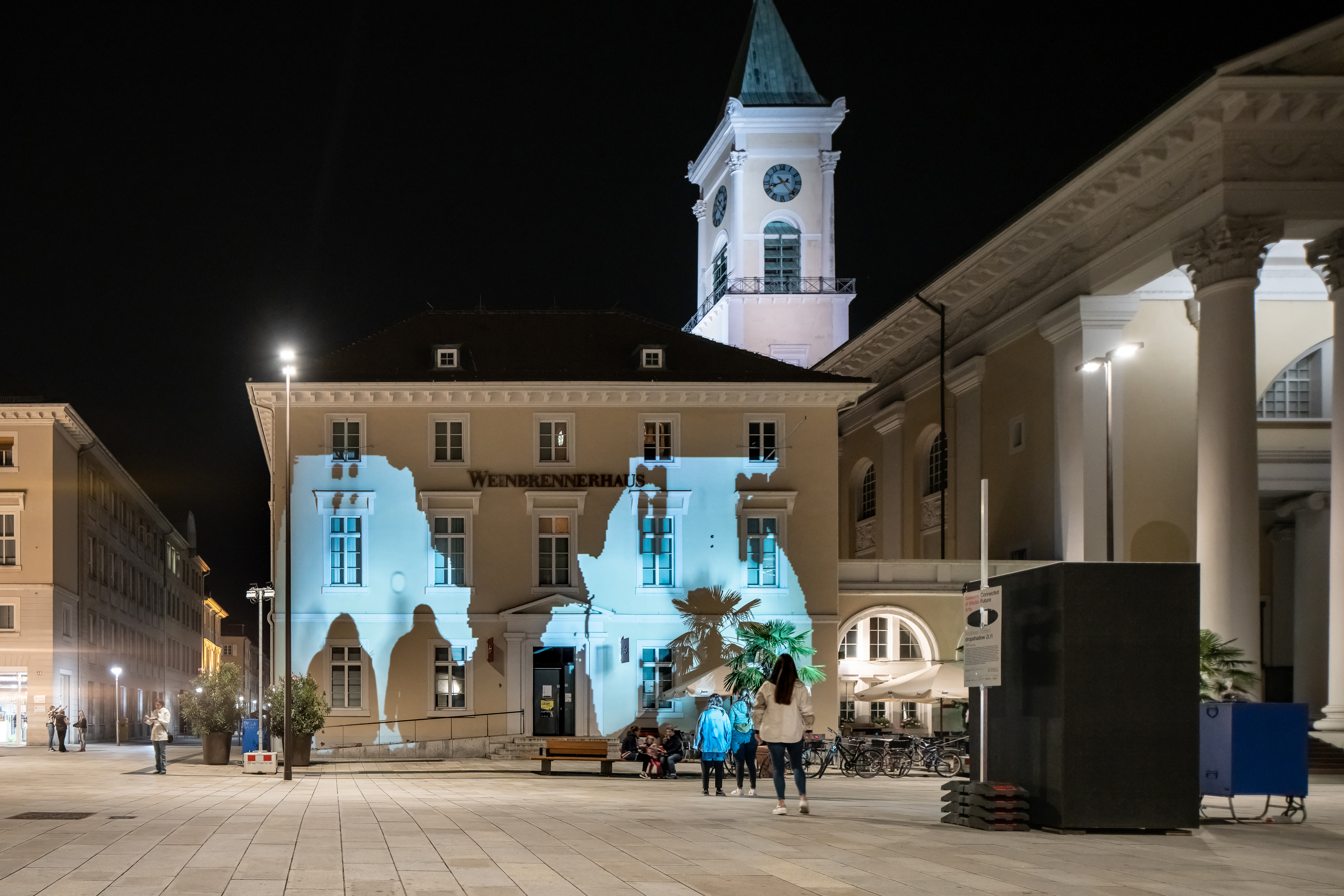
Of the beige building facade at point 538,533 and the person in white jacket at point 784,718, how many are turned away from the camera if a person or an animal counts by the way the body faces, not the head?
1

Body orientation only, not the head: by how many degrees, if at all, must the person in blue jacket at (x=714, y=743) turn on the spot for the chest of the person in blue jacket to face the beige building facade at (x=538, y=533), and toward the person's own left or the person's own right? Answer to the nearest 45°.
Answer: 0° — they already face it

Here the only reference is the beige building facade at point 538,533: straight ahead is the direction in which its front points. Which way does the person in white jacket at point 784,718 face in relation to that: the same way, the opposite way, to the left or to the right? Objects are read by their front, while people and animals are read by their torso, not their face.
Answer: the opposite way

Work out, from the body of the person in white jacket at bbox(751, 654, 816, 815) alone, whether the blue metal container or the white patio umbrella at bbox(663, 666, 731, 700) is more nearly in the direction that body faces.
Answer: the white patio umbrella

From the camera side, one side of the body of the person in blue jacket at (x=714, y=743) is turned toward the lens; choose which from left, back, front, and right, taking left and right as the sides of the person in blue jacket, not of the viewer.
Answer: back

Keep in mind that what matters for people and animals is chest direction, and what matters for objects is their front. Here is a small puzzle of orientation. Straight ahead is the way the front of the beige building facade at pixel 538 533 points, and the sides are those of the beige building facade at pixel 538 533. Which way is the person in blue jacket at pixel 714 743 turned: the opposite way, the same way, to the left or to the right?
the opposite way

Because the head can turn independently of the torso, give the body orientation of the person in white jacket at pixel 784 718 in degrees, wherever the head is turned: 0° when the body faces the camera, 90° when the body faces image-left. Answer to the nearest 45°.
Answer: approximately 180°
